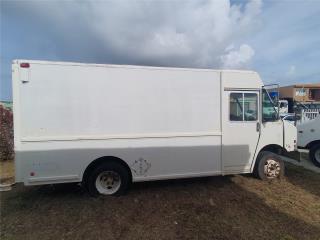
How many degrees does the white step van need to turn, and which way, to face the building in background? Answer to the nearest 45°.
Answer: approximately 45° to its left

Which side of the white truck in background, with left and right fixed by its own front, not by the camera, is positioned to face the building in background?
right

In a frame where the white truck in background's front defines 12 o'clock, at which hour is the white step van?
The white step van is roughly at 10 o'clock from the white truck in background.

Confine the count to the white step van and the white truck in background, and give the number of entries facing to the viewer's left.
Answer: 1

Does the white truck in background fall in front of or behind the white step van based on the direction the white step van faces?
in front

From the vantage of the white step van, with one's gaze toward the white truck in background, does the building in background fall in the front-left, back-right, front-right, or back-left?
front-left

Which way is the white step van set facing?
to the viewer's right

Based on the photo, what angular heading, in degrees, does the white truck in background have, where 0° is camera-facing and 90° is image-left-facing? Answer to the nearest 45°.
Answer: approximately 90°

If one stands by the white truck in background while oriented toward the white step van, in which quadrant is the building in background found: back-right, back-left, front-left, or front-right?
back-right
